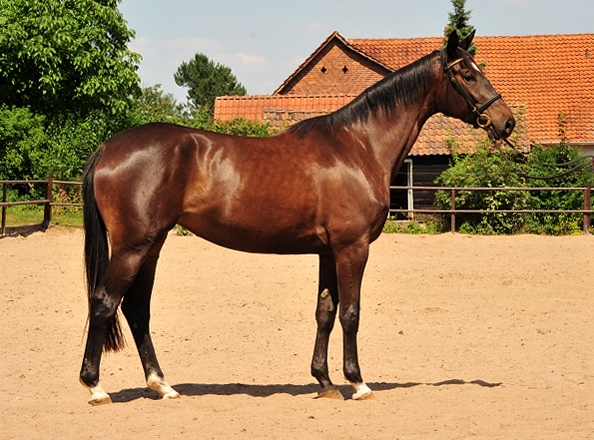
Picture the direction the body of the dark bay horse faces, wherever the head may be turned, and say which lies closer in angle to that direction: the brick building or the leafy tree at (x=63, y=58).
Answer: the brick building

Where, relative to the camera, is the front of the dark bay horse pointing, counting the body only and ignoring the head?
to the viewer's right
